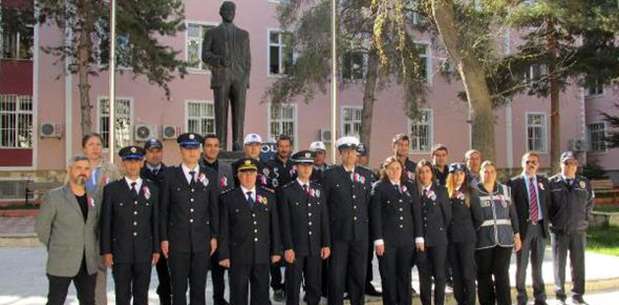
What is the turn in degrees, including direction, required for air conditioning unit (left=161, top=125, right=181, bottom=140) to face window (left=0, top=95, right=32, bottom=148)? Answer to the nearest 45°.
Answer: approximately 90° to its right

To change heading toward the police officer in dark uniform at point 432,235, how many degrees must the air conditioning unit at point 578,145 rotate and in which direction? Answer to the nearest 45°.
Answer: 0° — it already faces them

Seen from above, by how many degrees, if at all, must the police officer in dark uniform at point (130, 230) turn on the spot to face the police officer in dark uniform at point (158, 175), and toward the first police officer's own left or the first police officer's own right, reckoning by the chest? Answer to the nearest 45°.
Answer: approximately 180°

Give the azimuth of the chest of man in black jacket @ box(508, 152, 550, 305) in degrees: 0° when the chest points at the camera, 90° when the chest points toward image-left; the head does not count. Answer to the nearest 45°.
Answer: approximately 0°

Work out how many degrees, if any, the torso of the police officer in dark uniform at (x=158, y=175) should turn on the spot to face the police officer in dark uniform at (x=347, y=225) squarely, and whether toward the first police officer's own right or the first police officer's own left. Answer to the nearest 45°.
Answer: approximately 45° to the first police officer's own left
